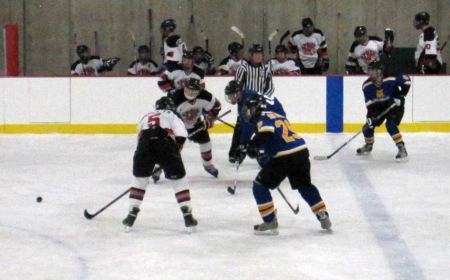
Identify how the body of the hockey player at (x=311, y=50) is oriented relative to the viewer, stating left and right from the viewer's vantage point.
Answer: facing the viewer

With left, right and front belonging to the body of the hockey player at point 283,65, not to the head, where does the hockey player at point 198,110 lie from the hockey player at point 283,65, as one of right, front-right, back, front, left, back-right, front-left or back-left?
front

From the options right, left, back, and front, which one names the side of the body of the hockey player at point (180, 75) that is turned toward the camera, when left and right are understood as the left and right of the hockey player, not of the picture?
front

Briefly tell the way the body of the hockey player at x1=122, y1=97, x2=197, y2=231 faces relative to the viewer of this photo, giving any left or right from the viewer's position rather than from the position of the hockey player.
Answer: facing away from the viewer

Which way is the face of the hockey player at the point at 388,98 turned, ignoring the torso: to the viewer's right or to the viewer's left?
to the viewer's left

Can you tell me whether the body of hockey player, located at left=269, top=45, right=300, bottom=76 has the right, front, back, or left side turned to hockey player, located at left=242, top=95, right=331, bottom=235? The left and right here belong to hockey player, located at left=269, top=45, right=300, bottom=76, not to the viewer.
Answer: front

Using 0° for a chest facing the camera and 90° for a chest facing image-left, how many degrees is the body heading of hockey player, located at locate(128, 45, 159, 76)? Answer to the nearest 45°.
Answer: approximately 0°

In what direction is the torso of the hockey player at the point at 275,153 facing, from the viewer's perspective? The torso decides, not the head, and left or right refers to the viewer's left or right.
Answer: facing away from the viewer and to the left of the viewer

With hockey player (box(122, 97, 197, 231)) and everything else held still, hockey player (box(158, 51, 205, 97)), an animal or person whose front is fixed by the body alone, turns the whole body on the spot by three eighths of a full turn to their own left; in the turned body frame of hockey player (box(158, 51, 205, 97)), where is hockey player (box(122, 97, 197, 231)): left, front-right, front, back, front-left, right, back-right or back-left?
back-right

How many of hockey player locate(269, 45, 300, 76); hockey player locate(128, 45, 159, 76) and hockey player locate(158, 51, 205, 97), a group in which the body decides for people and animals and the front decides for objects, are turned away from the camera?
0

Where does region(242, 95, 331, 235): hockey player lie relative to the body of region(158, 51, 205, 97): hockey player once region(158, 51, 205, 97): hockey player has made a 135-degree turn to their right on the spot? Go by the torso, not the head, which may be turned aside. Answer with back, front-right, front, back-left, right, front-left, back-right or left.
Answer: back-left

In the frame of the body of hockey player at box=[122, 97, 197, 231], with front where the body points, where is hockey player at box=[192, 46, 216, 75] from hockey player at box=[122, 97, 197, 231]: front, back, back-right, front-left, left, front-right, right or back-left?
front

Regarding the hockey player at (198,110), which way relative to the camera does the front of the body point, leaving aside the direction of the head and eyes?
toward the camera

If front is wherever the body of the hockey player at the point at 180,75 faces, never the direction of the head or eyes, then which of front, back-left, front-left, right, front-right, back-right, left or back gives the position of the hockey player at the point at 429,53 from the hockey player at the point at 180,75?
back-left

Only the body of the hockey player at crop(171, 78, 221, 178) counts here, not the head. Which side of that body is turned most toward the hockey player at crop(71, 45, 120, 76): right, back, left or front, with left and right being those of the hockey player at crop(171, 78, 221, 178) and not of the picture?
back
